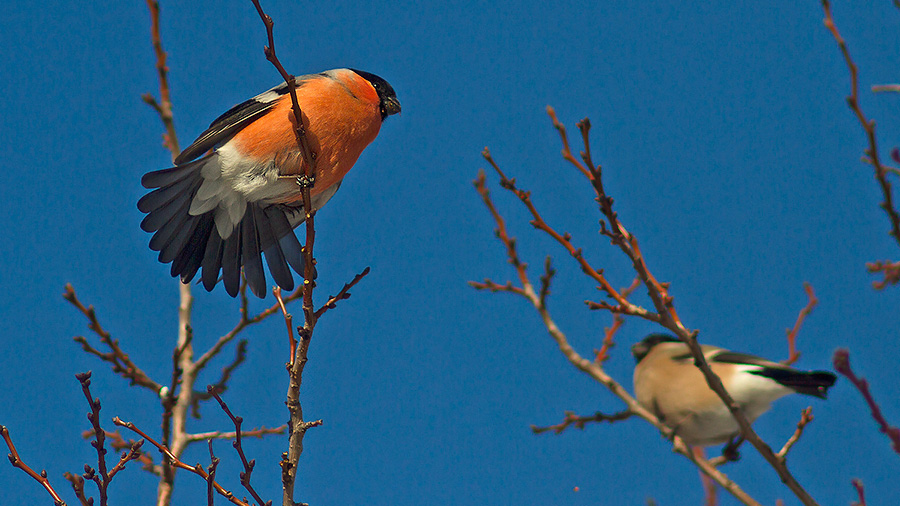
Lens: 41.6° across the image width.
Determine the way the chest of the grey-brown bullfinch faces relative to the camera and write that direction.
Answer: to the viewer's left

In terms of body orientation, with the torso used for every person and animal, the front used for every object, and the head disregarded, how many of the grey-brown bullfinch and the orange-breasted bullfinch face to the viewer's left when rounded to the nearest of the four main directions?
1

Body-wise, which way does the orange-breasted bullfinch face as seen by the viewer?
to the viewer's right

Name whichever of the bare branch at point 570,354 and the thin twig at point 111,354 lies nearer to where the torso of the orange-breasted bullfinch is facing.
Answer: the bare branch
